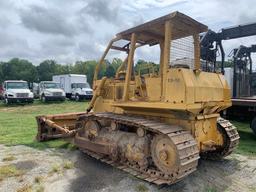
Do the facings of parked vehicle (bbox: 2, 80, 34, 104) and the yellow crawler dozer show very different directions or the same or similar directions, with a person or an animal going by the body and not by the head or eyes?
very different directions

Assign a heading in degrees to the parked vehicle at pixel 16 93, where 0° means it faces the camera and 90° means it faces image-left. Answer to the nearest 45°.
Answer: approximately 315°

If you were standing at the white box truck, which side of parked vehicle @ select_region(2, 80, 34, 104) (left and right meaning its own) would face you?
left

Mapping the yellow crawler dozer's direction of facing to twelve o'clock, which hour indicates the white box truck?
The white box truck is roughly at 1 o'clock from the yellow crawler dozer.

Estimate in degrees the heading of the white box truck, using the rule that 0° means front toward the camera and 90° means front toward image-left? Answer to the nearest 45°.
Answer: approximately 315°

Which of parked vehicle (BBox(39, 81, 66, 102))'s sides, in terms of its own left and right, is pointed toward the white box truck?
left

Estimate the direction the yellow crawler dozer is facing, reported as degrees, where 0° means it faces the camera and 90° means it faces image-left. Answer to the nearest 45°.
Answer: approximately 135°

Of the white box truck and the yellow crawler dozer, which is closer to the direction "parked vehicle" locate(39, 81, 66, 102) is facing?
the yellow crawler dozer

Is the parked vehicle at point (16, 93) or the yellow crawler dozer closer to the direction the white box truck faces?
the yellow crawler dozer

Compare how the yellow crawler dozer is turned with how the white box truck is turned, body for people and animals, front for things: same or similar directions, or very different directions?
very different directions
